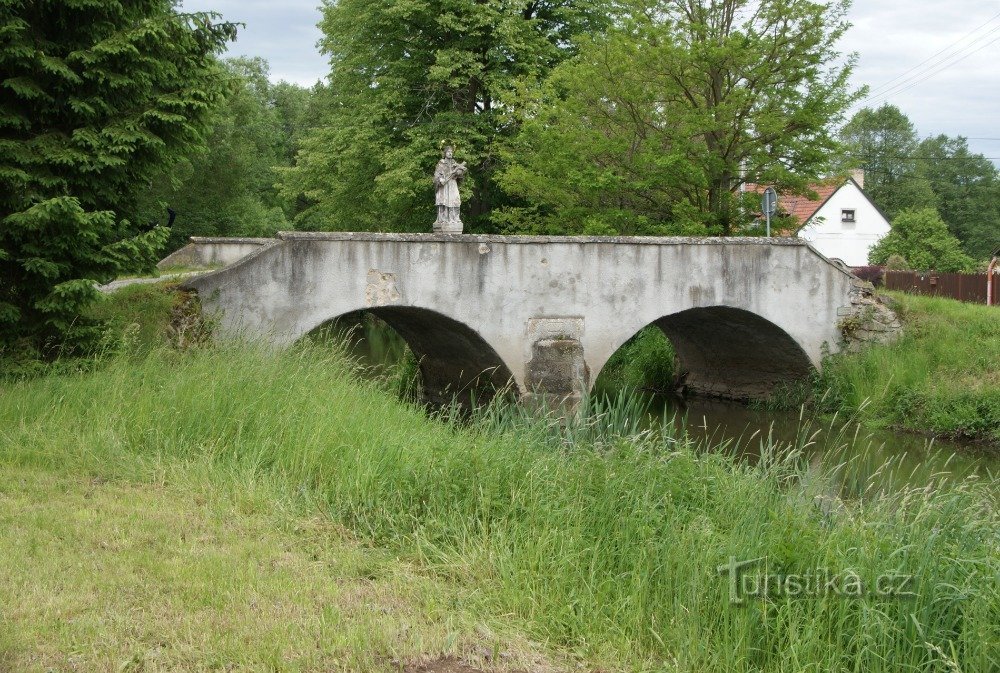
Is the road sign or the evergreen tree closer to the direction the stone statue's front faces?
the evergreen tree

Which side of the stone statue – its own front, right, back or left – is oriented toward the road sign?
left

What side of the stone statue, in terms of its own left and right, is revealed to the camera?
front

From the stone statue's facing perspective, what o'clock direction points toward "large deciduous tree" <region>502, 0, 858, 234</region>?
The large deciduous tree is roughly at 8 o'clock from the stone statue.

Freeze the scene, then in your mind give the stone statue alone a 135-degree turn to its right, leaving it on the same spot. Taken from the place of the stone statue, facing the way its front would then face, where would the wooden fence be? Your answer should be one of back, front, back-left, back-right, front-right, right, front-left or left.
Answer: right

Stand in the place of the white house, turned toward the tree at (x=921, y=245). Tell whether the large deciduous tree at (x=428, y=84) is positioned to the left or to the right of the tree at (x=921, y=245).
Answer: right

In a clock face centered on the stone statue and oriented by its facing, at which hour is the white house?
The white house is roughly at 7 o'clock from the stone statue.

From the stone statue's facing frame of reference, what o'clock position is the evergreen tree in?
The evergreen tree is roughly at 1 o'clock from the stone statue.

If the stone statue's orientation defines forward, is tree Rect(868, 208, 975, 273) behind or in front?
behind

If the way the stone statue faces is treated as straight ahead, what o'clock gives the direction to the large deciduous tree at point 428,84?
The large deciduous tree is roughly at 6 o'clock from the stone statue.
